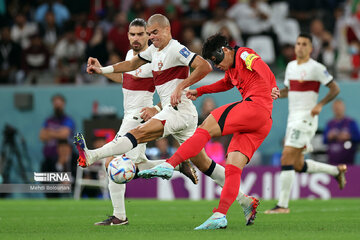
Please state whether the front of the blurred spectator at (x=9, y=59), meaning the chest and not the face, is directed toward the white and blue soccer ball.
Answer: yes

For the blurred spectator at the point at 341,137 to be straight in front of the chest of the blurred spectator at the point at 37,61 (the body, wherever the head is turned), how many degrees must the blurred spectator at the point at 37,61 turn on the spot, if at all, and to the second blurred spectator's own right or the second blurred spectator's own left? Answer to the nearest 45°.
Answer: approximately 45° to the second blurred spectator's own left

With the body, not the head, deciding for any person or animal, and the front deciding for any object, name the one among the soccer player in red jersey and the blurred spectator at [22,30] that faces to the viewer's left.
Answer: the soccer player in red jersey

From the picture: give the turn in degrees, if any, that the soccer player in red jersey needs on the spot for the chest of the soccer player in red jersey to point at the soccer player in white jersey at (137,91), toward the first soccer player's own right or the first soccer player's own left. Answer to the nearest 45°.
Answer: approximately 45° to the first soccer player's own right

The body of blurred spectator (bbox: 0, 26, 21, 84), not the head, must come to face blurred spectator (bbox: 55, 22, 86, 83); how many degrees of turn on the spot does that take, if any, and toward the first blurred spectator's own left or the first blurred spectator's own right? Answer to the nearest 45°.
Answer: approximately 45° to the first blurred spectator's own left

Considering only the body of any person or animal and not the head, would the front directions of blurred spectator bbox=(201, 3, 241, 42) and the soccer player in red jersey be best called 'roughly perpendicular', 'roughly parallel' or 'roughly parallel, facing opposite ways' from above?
roughly perpendicular

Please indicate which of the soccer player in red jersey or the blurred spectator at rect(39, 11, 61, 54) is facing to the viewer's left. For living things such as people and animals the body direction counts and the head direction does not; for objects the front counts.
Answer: the soccer player in red jersey

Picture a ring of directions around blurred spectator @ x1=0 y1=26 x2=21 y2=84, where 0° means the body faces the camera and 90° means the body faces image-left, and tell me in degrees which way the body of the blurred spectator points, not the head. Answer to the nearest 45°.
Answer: approximately 0°
